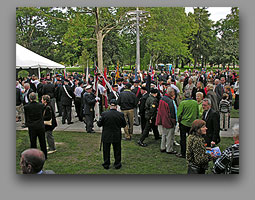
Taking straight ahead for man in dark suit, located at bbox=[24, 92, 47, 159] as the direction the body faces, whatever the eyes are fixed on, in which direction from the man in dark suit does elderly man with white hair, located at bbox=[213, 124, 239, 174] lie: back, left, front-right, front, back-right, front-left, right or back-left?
back-right

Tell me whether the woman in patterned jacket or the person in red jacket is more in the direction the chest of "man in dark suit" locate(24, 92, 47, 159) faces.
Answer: the person in red jacket

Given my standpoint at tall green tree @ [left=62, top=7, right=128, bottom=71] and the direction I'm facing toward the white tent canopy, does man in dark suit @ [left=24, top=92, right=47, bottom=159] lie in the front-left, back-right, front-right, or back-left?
front-left

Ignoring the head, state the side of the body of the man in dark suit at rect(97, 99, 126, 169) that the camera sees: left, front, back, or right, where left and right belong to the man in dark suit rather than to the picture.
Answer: back

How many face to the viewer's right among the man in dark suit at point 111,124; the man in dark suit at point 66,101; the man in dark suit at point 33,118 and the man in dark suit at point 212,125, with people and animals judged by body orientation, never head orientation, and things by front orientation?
0

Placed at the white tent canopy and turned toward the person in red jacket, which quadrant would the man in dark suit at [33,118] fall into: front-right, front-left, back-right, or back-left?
front-right

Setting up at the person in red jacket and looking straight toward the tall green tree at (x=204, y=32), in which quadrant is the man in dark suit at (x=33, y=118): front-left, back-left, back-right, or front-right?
back-left

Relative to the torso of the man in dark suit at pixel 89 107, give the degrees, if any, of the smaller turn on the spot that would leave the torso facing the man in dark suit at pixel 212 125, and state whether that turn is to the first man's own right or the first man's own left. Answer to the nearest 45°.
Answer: approximately 45° to the first man's own right

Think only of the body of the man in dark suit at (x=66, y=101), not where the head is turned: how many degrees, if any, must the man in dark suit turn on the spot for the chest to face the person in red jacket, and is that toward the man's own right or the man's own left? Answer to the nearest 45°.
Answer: approximately 135° to the man's own right

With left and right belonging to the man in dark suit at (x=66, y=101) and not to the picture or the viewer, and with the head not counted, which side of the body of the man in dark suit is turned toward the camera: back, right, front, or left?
back

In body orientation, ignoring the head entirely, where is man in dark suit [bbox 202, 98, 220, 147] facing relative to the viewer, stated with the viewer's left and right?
facing the viewer and to the left of the viewer

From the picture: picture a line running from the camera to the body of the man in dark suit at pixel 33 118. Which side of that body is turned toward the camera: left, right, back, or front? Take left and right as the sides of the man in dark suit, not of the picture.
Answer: back
